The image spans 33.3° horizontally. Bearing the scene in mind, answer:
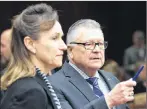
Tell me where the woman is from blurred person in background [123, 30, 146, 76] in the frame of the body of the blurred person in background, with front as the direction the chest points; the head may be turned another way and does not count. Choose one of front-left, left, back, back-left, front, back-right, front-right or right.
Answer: front-right

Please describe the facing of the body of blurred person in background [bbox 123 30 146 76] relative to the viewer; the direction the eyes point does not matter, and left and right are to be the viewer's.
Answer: facing the viewer and to the right of the viewer

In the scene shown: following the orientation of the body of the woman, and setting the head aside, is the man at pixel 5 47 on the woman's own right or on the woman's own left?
on the woman's own left

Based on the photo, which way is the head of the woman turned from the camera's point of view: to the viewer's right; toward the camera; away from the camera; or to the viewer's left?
to the viewer's right

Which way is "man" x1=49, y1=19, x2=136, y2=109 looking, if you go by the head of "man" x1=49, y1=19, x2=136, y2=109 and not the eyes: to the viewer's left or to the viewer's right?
to the viewer's right

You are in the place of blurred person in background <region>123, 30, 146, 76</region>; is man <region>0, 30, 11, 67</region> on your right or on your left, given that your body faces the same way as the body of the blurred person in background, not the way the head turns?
on your right

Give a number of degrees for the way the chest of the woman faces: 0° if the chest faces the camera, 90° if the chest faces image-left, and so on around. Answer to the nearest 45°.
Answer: approximately 270°
